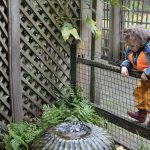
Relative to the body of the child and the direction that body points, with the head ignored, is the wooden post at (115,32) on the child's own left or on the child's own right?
on the child's own right

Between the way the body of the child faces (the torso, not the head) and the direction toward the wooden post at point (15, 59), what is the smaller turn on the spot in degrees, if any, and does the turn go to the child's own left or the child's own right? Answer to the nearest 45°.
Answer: approximately 45° to the child's own right

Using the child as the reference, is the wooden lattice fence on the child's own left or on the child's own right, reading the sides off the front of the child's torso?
on the child's own right

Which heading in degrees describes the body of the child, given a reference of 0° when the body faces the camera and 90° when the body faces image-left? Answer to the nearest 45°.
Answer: approximately 45°

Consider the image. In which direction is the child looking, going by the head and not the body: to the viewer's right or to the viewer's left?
to the viewer's left

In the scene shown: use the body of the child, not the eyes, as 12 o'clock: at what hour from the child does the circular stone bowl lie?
The circular stone bowl is roughly at 11 o'clock from the child.
